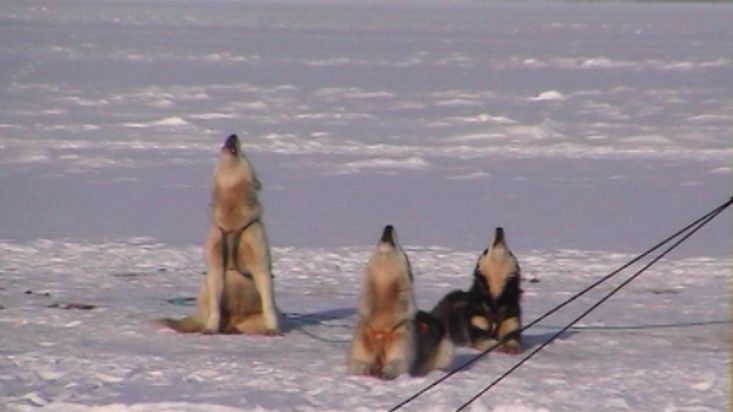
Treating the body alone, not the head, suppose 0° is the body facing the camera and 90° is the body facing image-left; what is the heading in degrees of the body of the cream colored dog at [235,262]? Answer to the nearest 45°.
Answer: approximately 0°

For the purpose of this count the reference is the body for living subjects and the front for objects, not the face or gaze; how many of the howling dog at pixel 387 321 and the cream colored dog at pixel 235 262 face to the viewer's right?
0

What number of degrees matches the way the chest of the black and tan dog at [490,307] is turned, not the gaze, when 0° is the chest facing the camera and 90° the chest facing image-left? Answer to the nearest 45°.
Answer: approximately 315°

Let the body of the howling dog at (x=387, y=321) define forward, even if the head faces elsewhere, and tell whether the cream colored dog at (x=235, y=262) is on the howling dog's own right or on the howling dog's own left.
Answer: on the howling dog's own right

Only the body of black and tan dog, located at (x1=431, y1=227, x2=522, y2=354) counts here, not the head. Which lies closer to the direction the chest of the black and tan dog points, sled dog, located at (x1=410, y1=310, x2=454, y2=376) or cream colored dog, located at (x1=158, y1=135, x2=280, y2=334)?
the sled dog

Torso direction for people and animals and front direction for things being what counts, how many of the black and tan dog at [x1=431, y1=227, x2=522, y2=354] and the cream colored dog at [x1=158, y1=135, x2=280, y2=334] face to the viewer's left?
0

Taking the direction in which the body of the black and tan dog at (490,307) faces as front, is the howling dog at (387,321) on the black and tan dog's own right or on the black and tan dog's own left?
on the black and tan dog's own right

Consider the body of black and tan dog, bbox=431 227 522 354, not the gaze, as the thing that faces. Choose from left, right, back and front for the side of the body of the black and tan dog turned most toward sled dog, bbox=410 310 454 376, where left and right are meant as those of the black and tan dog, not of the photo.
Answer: right

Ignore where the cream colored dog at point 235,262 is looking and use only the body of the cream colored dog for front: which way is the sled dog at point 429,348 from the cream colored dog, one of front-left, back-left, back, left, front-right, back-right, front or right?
front-left

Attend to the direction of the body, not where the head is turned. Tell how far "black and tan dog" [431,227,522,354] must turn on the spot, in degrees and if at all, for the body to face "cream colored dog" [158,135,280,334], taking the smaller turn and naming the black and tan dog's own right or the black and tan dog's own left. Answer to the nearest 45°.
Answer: approximately 135° to the black and tan dog's own right

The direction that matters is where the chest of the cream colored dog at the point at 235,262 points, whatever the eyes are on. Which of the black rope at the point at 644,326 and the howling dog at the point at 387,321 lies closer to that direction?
the howling dog

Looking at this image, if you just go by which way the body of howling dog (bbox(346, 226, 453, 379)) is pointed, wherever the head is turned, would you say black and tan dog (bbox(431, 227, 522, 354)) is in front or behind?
behind
